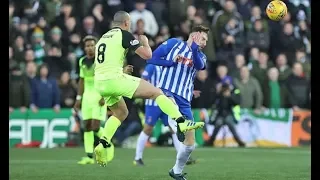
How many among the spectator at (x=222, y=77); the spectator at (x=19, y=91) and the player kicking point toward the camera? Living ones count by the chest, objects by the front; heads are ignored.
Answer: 2

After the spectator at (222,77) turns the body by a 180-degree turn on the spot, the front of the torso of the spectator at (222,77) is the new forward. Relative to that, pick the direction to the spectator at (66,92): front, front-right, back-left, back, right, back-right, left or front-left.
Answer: left

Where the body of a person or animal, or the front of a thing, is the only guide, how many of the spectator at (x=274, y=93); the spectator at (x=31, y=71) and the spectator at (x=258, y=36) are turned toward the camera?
3

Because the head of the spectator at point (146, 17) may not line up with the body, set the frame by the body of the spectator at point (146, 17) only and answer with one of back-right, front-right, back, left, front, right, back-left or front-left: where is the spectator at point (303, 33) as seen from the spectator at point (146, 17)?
left

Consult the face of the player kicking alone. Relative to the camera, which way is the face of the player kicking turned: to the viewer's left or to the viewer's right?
to the viewer's right

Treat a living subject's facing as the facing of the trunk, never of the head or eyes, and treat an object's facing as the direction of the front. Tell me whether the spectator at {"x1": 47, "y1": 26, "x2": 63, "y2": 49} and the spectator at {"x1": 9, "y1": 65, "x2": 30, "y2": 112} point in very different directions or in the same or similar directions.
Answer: same or similar directions

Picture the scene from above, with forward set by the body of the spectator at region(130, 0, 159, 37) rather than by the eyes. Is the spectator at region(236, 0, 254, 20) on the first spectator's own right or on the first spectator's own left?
on the first spectator's own left

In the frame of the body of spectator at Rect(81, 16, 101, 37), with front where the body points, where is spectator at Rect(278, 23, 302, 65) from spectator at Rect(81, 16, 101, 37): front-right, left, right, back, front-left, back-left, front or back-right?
left

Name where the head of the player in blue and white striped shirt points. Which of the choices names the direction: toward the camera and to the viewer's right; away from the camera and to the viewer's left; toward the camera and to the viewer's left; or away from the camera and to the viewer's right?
toward the camera and to the viewer's right

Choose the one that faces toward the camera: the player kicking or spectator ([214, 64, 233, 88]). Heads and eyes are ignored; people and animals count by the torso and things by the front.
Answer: the spectator

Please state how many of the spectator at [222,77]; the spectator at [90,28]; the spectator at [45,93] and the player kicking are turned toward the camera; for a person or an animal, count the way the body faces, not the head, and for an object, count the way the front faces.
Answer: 3

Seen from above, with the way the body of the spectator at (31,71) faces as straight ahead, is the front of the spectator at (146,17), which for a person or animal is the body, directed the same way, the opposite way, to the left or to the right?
the same way

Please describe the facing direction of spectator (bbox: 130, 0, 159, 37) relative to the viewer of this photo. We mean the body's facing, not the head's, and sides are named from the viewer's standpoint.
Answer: facing the viewer

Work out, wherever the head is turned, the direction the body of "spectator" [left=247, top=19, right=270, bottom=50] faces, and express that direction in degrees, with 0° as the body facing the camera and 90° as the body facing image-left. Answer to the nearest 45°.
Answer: approximately 0°

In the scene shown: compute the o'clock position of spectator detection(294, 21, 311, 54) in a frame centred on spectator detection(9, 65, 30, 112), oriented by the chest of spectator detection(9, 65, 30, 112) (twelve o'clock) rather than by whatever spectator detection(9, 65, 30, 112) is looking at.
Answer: spectator detection(294, 21, 311, 54) is roughly at 9 o'clock from spectator detection(9, 65, 30, 112).
